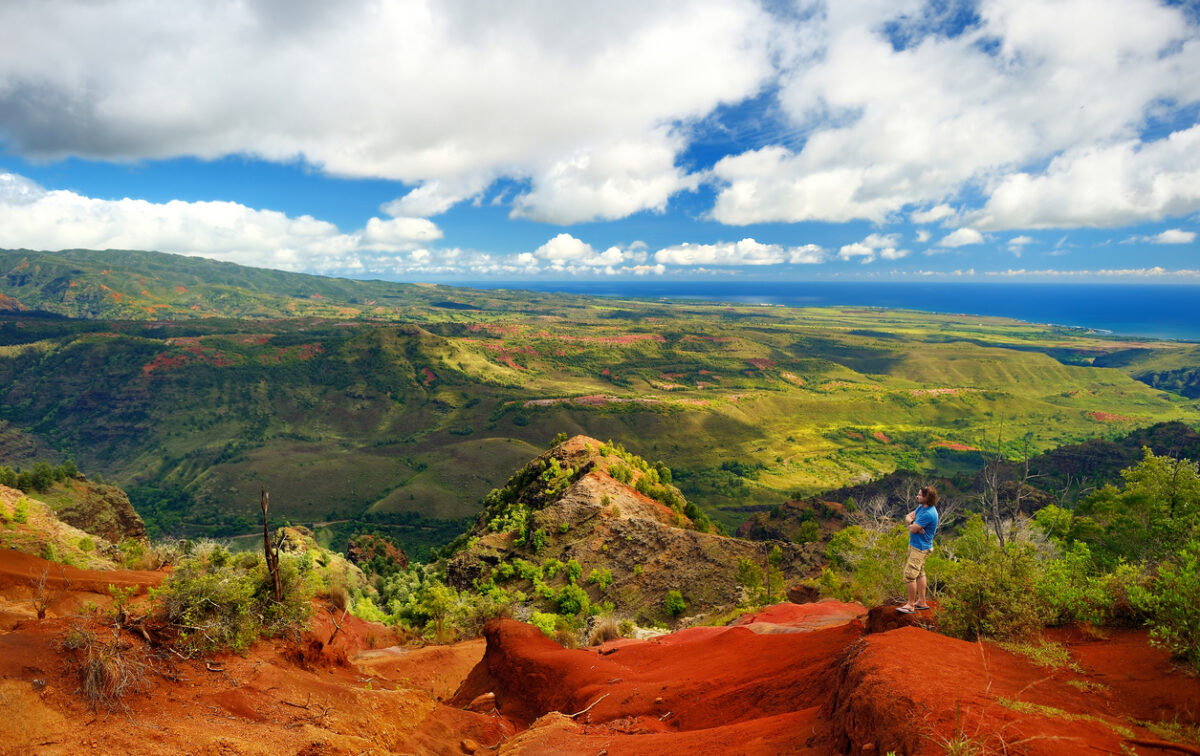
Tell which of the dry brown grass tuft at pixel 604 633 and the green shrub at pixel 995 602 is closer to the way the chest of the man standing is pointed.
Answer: the dry brown grass tuft

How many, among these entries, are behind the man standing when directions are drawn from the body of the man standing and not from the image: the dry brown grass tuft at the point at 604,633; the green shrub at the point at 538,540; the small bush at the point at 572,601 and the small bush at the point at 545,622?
0

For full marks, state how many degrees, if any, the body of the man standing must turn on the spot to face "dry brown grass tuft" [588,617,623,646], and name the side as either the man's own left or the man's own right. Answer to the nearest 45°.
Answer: approximately 45° to the man's own right

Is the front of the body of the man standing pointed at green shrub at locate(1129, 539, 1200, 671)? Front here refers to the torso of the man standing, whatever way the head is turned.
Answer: no

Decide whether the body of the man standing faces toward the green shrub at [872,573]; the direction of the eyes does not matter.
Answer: no

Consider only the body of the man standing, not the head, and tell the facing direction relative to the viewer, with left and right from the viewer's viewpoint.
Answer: facing to the left of the viewer
